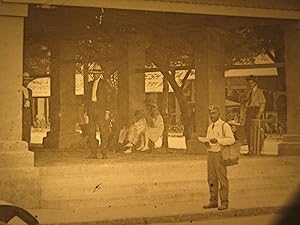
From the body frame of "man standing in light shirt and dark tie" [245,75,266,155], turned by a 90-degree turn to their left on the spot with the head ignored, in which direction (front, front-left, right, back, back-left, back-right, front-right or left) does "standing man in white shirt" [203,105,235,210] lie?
front-right

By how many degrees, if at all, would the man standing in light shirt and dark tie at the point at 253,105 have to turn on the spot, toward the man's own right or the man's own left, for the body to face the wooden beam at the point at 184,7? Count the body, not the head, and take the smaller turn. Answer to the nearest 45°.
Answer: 0° — they already face it

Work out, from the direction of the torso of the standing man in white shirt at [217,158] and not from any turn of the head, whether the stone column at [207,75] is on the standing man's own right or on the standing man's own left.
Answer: on the standing man's own right

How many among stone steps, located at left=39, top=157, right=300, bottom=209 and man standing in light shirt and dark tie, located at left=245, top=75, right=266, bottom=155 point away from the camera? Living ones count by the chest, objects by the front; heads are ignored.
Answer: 0

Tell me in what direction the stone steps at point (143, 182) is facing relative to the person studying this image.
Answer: facing the viewer

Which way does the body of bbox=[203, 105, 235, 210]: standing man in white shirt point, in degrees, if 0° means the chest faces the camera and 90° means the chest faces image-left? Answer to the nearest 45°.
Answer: approximately 45°

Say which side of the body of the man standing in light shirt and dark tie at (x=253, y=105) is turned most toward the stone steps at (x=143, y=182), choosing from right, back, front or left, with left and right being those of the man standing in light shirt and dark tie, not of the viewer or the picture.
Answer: front

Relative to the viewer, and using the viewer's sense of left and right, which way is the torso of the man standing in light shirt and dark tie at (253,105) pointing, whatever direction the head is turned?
facing the viewer and to the left of the viewer
